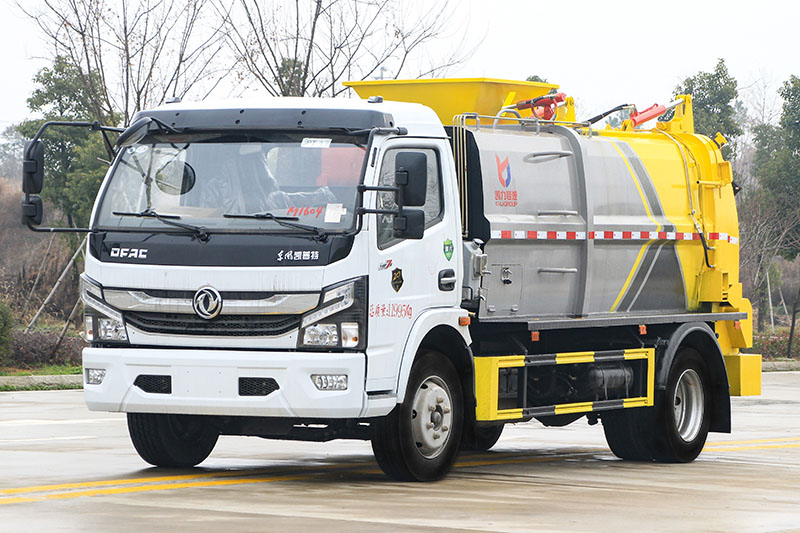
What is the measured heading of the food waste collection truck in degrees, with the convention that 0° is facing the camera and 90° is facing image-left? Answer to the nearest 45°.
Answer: approximately 45°
